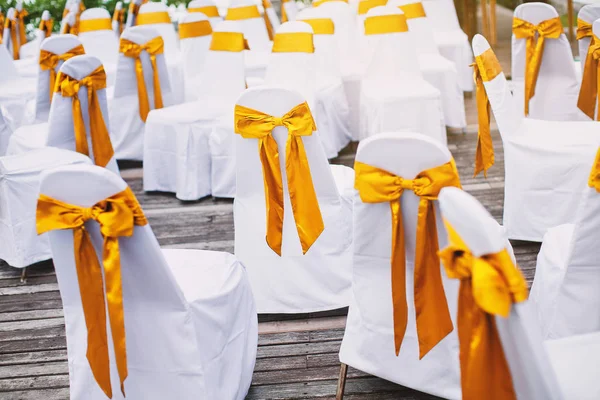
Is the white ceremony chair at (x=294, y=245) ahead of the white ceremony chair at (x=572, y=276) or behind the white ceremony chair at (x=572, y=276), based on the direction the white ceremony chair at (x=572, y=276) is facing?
ahead

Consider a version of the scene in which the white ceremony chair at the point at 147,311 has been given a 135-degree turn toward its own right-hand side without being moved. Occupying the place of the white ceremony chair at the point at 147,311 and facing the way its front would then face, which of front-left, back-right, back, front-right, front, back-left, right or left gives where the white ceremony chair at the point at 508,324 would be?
front-left

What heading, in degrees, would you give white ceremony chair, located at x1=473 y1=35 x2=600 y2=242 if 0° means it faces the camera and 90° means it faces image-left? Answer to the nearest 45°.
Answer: approximately 270°

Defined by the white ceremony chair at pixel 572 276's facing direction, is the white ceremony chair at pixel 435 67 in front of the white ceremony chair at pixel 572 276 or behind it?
in front

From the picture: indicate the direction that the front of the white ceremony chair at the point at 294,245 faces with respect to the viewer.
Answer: facing away from the viewer and to the right of the viewer

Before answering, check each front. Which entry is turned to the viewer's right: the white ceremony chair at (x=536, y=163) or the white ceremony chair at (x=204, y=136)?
the white ceremony chair at (x=536, y=163)

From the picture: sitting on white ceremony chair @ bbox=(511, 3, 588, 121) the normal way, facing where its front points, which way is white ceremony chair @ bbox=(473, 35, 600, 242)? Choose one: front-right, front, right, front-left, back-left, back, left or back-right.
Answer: back-right

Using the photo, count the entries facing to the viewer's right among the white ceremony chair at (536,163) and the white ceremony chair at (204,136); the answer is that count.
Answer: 1

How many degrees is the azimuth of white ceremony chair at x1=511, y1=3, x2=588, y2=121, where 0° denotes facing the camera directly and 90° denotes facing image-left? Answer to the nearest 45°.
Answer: approximately 225°

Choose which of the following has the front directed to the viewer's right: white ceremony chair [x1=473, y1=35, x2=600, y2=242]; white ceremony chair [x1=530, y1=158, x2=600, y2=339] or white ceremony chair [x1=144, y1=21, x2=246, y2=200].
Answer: white ceremony chair [x1=473, y1=35, x2=600, y2=242]

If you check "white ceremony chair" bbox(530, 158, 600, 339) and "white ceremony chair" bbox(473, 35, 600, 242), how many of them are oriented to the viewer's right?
1

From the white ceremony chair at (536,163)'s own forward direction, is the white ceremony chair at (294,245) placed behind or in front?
behind
